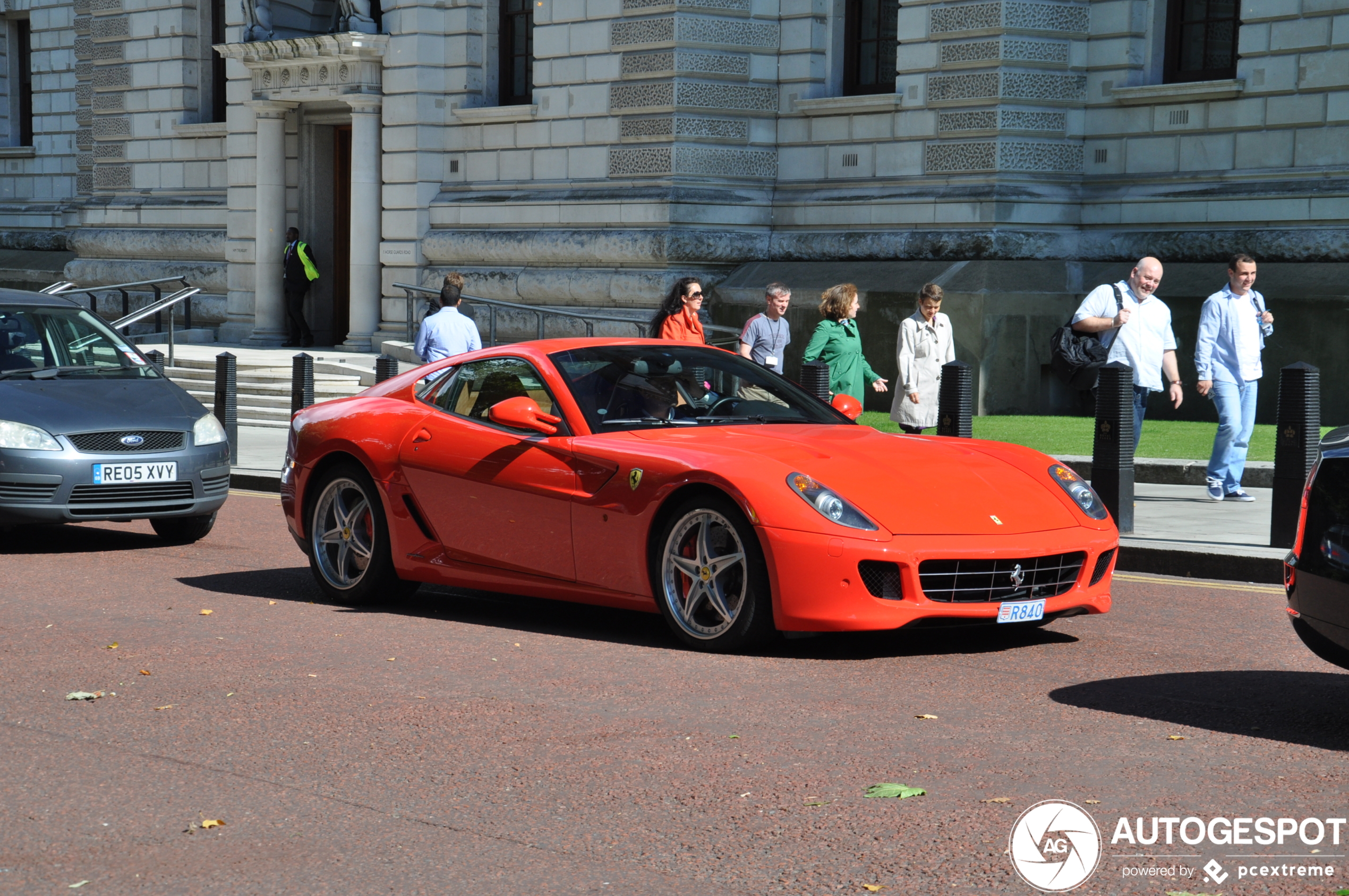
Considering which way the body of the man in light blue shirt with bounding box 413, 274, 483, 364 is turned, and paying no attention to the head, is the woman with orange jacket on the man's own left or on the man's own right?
on the man's own right

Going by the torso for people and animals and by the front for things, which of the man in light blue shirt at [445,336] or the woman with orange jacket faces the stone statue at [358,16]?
the man in light blue shirt

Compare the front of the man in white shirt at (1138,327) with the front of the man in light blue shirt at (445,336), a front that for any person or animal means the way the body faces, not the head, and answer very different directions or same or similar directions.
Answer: very different directions

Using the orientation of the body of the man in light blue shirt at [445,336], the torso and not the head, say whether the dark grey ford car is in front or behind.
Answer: behind

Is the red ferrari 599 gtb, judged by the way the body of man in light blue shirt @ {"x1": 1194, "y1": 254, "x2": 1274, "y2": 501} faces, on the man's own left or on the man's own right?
on the man's own right

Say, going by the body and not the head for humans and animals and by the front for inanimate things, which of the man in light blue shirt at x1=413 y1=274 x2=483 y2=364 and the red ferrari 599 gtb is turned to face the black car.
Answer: the red ferrari 599 gtb

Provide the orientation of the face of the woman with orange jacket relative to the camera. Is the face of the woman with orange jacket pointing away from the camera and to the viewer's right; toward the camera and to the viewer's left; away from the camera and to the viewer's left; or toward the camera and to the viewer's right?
toward the camera and to the viewer's right

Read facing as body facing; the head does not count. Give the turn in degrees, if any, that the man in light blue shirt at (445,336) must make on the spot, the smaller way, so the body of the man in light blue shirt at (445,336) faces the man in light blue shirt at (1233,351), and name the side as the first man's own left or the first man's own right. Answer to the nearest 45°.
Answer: approximately 135° to the first man's own right

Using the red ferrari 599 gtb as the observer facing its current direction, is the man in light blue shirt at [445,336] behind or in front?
behind

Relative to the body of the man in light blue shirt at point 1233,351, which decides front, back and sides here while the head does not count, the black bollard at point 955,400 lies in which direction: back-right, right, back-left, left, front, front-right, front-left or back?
back-right

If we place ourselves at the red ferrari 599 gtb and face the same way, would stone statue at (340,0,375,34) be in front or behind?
behind

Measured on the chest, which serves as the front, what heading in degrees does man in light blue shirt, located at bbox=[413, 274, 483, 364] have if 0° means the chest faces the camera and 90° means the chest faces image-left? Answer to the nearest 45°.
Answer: approximately 180°

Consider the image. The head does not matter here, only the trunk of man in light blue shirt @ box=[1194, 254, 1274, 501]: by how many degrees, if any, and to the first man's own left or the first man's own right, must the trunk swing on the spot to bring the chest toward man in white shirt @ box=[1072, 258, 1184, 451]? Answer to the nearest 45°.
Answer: approximately 135° to the first man's own right

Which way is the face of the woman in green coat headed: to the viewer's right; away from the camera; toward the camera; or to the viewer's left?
to the viewer's right

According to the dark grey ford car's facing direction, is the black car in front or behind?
in front
